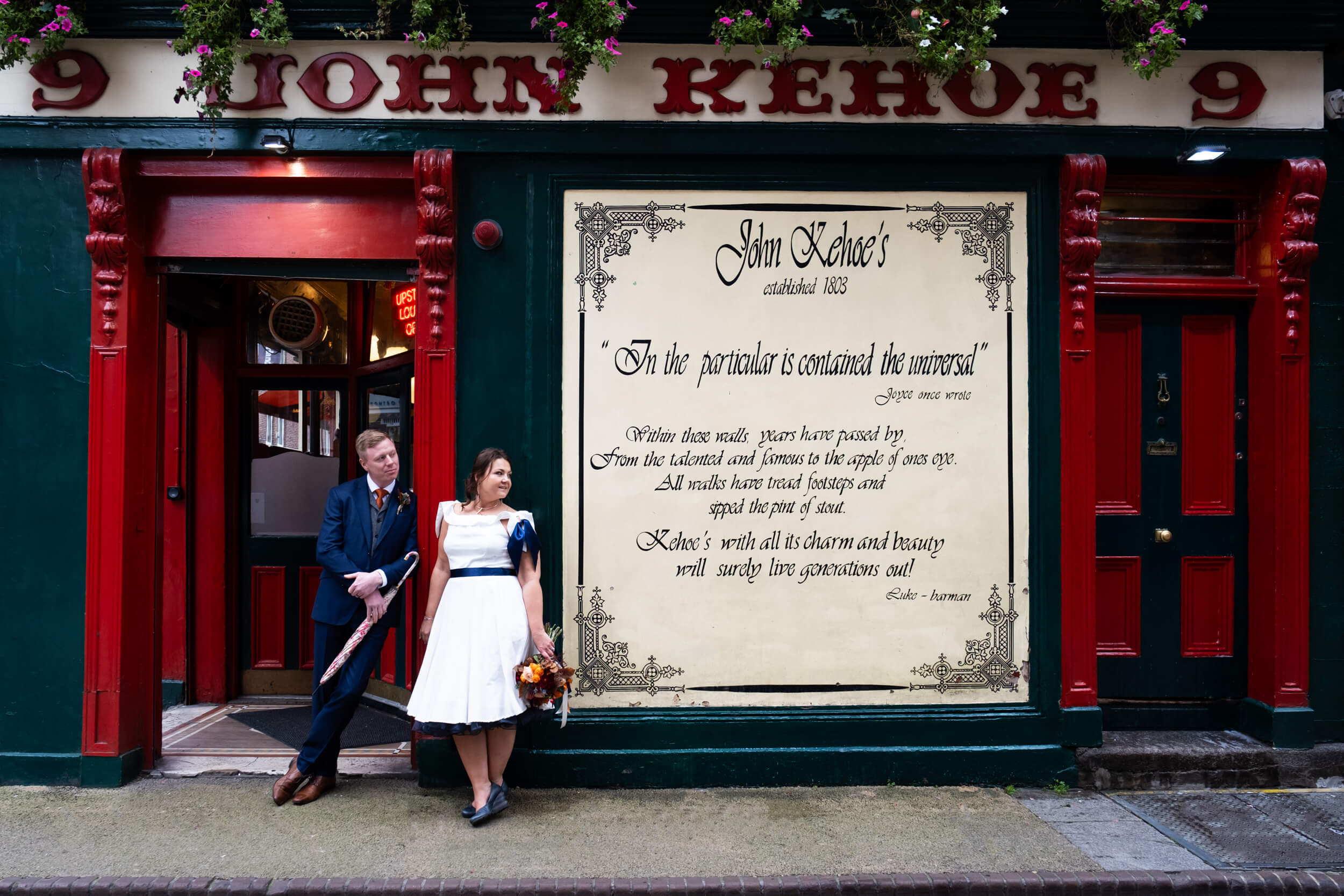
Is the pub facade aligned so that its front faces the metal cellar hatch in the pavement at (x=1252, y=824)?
no

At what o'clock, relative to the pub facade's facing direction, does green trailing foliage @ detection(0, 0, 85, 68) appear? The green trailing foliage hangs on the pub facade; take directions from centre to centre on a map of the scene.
The green trailing foliage is roughly at 3 o'clock from the pub facade.

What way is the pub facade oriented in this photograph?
toward the camera
